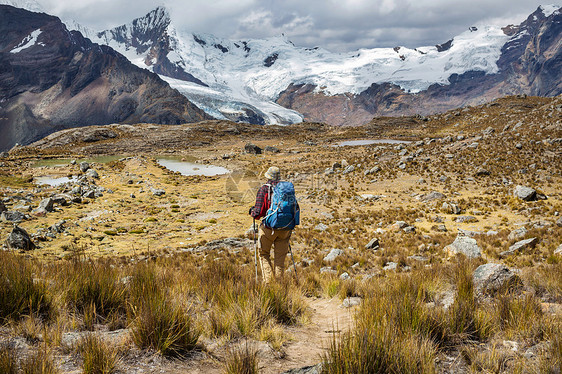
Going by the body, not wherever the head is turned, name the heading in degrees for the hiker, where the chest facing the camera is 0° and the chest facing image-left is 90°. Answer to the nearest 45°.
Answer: approximately 135°

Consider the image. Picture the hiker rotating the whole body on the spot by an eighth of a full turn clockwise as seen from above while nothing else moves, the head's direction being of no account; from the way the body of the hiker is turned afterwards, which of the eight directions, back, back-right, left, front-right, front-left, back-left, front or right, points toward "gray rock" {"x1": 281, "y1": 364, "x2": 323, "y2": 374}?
back

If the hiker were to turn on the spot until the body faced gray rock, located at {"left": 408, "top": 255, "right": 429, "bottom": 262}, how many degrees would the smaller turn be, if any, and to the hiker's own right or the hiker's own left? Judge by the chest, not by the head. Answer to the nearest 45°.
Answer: approximately 90° to the hiker's own right

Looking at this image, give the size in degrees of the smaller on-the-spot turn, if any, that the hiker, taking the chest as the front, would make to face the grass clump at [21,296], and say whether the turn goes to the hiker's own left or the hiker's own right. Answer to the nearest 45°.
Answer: approximately 90° to the hiker's own left

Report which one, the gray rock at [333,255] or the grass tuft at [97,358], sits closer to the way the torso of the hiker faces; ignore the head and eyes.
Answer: the gray rock

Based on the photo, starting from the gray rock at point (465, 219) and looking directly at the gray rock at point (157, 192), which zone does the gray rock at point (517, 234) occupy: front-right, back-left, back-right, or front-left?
back-left

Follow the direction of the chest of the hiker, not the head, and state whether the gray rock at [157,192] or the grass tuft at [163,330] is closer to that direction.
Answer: the gray rock
